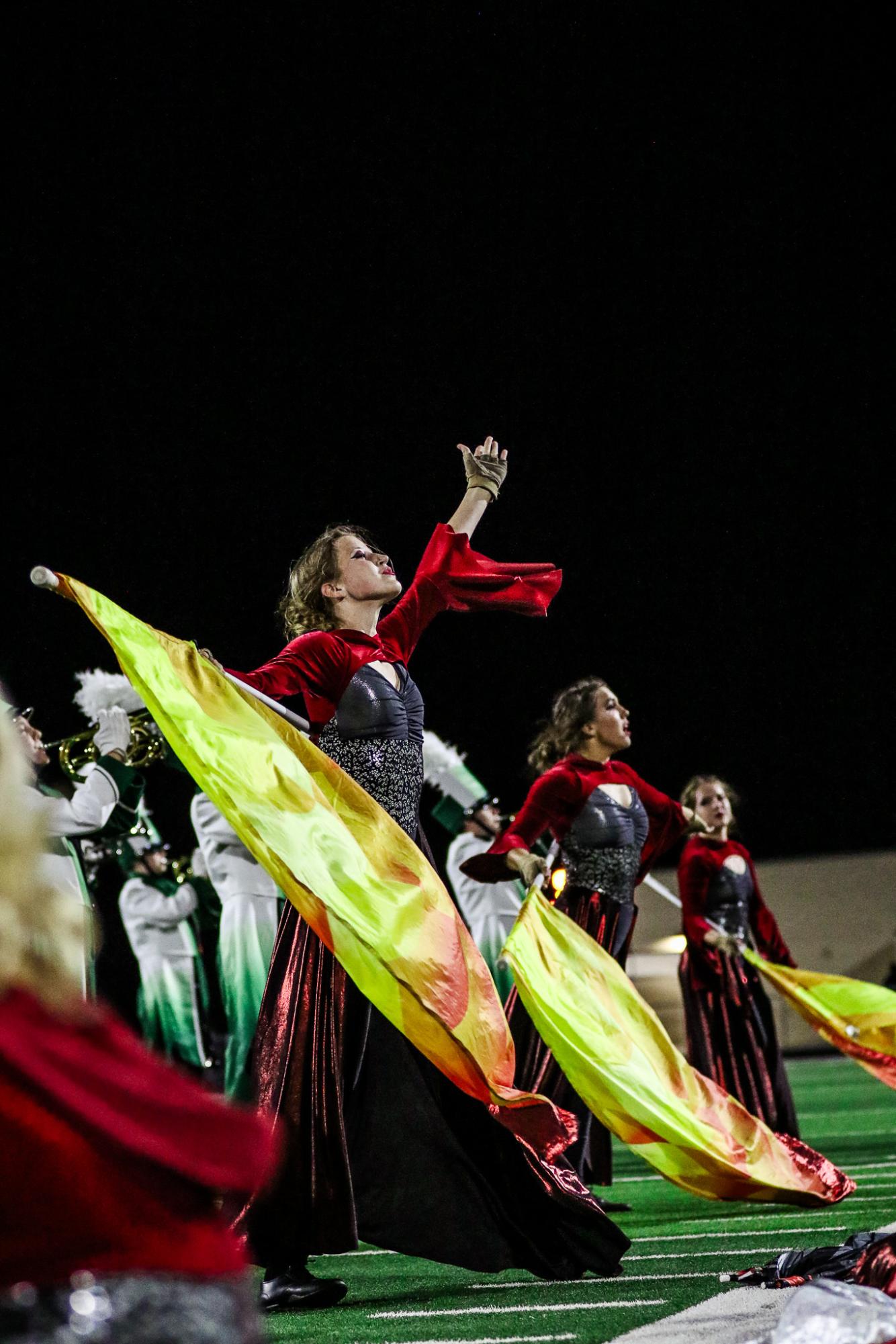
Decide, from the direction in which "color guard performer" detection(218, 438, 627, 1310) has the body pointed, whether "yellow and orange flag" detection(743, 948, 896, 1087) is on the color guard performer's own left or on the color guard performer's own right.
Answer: on the color guard performer's own left

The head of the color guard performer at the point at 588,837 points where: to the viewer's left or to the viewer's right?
to the viewer's right

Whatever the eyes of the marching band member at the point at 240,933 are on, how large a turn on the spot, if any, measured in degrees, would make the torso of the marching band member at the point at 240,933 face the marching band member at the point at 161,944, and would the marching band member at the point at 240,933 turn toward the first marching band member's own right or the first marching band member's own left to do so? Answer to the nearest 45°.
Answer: approximately 90° to the first marching band member's own left

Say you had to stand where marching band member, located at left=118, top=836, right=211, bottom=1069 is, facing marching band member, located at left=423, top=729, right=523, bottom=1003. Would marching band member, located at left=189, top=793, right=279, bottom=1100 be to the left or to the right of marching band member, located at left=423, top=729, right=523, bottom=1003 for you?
right

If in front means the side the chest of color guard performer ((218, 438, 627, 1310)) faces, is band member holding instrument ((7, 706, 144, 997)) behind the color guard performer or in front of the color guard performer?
behind

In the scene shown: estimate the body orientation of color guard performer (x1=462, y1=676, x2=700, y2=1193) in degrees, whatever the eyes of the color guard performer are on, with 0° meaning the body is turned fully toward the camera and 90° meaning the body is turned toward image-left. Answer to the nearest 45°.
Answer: approximately 315°
